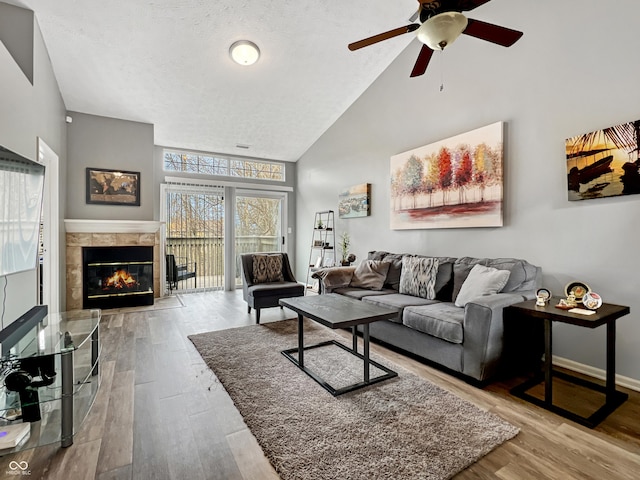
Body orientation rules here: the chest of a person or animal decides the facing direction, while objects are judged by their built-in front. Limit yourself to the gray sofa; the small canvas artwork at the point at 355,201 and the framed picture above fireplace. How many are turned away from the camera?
0

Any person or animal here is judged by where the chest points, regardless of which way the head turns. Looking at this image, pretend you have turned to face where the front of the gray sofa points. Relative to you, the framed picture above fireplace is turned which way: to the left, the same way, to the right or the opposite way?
to the left

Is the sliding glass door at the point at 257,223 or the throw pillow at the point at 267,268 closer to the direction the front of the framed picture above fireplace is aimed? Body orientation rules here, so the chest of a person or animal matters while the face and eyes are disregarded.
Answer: the throw pillow

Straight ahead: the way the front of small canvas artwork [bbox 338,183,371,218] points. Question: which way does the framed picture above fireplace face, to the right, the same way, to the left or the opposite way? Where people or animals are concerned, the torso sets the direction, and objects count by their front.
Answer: to the left

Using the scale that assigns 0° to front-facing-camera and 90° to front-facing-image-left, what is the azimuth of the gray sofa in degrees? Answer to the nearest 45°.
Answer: approximately 45°

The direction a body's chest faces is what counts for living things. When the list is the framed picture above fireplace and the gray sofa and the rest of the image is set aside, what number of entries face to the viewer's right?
0

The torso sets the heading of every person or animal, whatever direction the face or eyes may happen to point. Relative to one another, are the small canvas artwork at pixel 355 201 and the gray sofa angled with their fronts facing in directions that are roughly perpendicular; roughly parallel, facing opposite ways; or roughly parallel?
roughly parallel

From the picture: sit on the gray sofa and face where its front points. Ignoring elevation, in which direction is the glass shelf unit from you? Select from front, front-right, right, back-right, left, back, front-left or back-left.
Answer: front

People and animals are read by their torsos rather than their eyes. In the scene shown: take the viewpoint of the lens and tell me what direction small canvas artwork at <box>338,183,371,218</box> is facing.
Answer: facing the viewer and to the left of the viewer

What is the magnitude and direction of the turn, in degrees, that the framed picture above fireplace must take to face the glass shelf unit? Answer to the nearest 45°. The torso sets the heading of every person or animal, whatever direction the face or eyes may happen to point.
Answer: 0° — it already faces it

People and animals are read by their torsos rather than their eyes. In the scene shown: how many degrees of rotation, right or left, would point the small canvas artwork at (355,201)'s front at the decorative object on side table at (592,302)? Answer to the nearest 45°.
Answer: approximately 90° to its left

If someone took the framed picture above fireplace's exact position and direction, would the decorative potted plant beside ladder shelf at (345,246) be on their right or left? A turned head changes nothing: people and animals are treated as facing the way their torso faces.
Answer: on their left

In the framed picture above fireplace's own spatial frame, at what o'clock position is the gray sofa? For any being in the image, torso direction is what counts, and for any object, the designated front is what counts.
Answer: The gray sofa is roughly at 11 o'clock from the framed picture above fireplace.

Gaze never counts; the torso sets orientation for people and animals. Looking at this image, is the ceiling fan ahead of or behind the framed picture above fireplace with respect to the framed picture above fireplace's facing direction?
ahead

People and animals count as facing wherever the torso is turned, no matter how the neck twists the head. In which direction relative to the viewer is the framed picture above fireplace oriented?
toward the camera

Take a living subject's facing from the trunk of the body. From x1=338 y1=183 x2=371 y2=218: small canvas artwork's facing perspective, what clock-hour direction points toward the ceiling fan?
The ceiling fan is roughly at 10 o'clock from the small canvas artwork.
